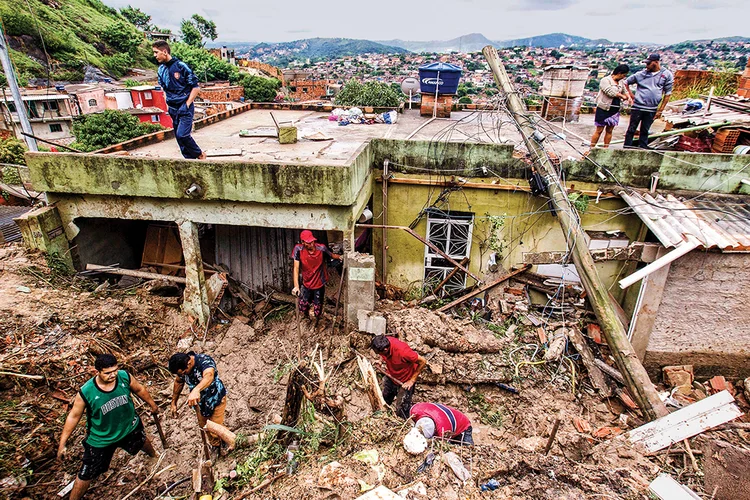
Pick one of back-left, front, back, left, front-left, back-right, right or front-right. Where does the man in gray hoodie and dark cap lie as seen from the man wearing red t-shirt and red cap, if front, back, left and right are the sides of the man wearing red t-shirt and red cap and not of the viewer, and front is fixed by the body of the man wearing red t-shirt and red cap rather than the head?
left

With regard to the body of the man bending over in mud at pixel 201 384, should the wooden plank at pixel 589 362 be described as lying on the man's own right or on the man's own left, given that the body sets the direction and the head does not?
on the man's own left

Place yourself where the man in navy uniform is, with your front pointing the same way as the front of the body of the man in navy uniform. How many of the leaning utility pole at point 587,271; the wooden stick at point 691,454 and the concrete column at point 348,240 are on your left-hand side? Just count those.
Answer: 3

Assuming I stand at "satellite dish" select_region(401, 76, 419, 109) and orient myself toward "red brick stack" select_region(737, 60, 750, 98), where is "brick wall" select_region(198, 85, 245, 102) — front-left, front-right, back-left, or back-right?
back-left

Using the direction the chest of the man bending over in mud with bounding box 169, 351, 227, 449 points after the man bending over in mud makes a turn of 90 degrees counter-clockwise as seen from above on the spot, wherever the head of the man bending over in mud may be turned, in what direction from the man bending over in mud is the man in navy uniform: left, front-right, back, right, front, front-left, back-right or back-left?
back-left

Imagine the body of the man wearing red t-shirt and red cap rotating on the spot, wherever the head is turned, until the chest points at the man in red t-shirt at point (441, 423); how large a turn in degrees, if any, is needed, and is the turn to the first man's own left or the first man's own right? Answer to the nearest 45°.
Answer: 0° — they already face them

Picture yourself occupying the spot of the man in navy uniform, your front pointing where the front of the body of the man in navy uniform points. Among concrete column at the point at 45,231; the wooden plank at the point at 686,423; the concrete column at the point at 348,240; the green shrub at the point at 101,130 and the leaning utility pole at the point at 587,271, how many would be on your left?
3
